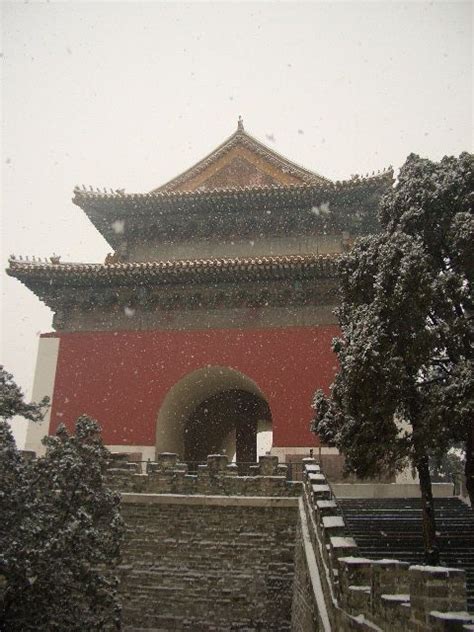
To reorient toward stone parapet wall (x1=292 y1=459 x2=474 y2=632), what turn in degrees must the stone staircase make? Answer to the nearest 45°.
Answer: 0° — it already faces it

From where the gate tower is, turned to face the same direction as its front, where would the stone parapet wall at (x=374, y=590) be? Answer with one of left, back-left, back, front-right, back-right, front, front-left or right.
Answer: front

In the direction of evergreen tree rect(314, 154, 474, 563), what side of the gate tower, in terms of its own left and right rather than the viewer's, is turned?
front

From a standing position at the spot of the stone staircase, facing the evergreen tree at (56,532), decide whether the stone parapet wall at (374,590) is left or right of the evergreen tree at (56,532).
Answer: left

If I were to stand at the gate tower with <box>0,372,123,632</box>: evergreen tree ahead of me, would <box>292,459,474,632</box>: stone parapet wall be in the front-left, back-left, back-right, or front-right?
front-left

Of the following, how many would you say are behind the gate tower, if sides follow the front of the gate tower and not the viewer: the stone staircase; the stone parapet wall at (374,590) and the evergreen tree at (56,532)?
0

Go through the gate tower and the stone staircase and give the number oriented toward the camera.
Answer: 2

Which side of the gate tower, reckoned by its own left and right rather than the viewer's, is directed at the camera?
front

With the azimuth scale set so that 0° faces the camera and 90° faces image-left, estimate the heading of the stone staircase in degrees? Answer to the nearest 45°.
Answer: approximately 0°

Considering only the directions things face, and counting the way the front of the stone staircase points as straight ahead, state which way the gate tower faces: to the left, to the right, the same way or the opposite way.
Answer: the same way
